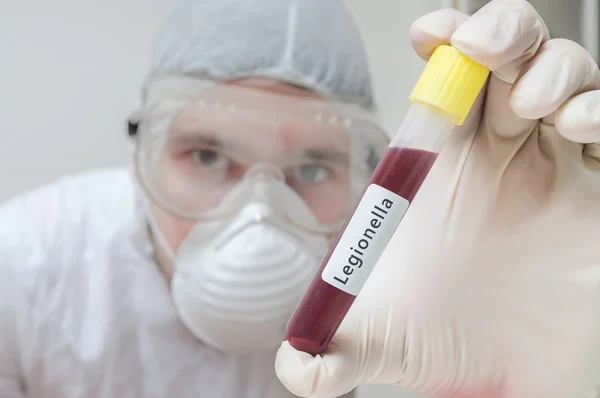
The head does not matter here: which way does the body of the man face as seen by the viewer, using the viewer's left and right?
facing the viewer
